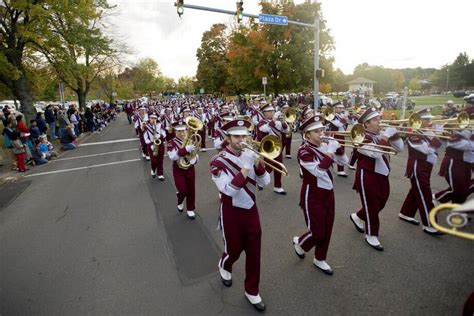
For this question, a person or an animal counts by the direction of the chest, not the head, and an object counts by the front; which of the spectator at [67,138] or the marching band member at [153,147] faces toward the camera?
the marching band member

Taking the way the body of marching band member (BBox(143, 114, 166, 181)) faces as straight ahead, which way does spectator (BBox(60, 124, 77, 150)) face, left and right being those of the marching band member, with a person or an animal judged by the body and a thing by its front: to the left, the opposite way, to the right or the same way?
to the left

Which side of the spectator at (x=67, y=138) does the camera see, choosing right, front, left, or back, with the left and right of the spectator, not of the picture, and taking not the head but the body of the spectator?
right

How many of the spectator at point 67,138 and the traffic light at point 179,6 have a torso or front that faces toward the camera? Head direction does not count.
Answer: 1

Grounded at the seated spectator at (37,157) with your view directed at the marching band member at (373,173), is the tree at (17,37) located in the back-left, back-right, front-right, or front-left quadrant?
back-left

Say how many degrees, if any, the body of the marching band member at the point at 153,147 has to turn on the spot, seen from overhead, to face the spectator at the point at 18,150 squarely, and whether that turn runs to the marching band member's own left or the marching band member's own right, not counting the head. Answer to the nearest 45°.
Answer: approximately 135° to the marching band member's own right

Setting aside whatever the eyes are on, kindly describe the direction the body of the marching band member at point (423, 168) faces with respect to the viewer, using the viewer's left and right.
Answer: facing the viewer and to the right of the viewer

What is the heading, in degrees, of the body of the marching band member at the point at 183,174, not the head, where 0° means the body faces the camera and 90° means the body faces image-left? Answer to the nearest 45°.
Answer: approximately 315°

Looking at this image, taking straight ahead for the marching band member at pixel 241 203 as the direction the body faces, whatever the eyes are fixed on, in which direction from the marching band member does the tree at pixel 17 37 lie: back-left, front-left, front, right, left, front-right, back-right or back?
back

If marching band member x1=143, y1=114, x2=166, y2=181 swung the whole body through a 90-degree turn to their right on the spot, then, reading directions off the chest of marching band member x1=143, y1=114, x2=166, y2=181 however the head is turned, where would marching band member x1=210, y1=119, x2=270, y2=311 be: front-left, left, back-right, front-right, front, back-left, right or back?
left

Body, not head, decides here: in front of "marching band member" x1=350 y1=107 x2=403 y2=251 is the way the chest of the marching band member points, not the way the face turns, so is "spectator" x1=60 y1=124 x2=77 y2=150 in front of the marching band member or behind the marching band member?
behind

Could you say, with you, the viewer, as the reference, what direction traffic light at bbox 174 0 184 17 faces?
facing the viewer

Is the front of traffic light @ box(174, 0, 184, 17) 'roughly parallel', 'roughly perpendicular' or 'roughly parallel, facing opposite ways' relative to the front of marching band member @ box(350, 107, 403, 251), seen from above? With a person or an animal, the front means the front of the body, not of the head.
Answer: roughly parallel

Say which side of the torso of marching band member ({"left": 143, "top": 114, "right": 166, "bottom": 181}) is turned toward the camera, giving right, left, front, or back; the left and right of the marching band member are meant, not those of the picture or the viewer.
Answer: front
